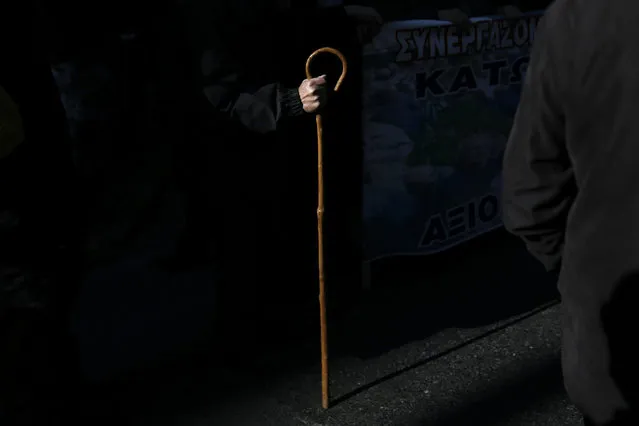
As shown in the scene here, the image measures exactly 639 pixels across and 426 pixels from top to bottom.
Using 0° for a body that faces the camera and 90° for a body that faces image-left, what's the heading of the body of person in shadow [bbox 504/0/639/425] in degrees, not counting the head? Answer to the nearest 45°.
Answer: approximately 180°
